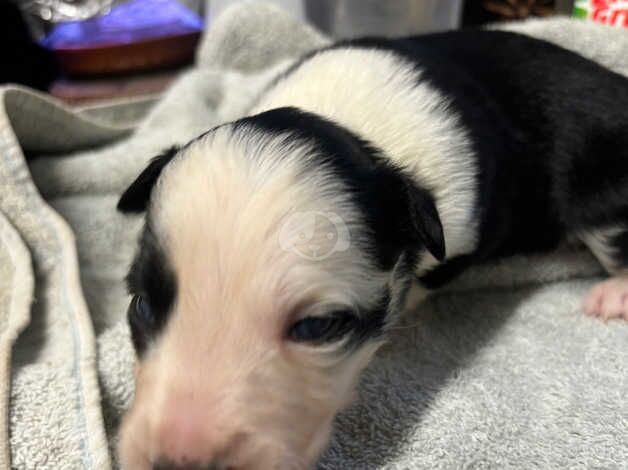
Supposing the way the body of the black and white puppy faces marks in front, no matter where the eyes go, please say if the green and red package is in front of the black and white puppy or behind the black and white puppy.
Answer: behind

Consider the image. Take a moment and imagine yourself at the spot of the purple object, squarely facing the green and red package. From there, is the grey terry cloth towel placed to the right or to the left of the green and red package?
right

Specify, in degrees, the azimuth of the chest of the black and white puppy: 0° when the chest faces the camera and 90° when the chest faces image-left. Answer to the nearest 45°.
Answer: approximately 45°

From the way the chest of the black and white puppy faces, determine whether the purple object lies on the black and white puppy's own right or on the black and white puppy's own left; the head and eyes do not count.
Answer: on the black and white puppy's own right
